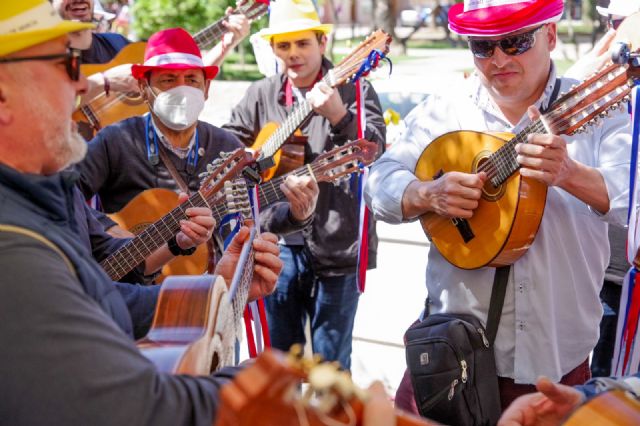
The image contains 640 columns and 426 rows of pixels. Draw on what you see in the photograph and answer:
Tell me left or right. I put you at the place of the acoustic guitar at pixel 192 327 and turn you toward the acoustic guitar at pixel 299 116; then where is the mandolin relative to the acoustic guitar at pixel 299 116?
right

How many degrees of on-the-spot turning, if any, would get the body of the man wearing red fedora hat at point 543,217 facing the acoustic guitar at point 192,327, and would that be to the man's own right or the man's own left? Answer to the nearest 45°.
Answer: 0° — they already face it

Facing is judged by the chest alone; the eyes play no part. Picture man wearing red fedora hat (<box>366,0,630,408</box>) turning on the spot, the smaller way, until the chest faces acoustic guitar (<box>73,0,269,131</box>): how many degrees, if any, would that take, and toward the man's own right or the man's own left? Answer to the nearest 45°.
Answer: approximately 90° to the man's own right

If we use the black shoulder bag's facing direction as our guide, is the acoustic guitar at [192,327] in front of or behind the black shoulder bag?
in front

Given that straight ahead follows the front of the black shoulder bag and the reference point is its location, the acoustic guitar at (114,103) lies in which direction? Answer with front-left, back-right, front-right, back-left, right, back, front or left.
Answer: right

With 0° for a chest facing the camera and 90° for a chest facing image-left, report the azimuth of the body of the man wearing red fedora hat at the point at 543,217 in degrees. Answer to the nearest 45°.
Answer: approximately 45°
